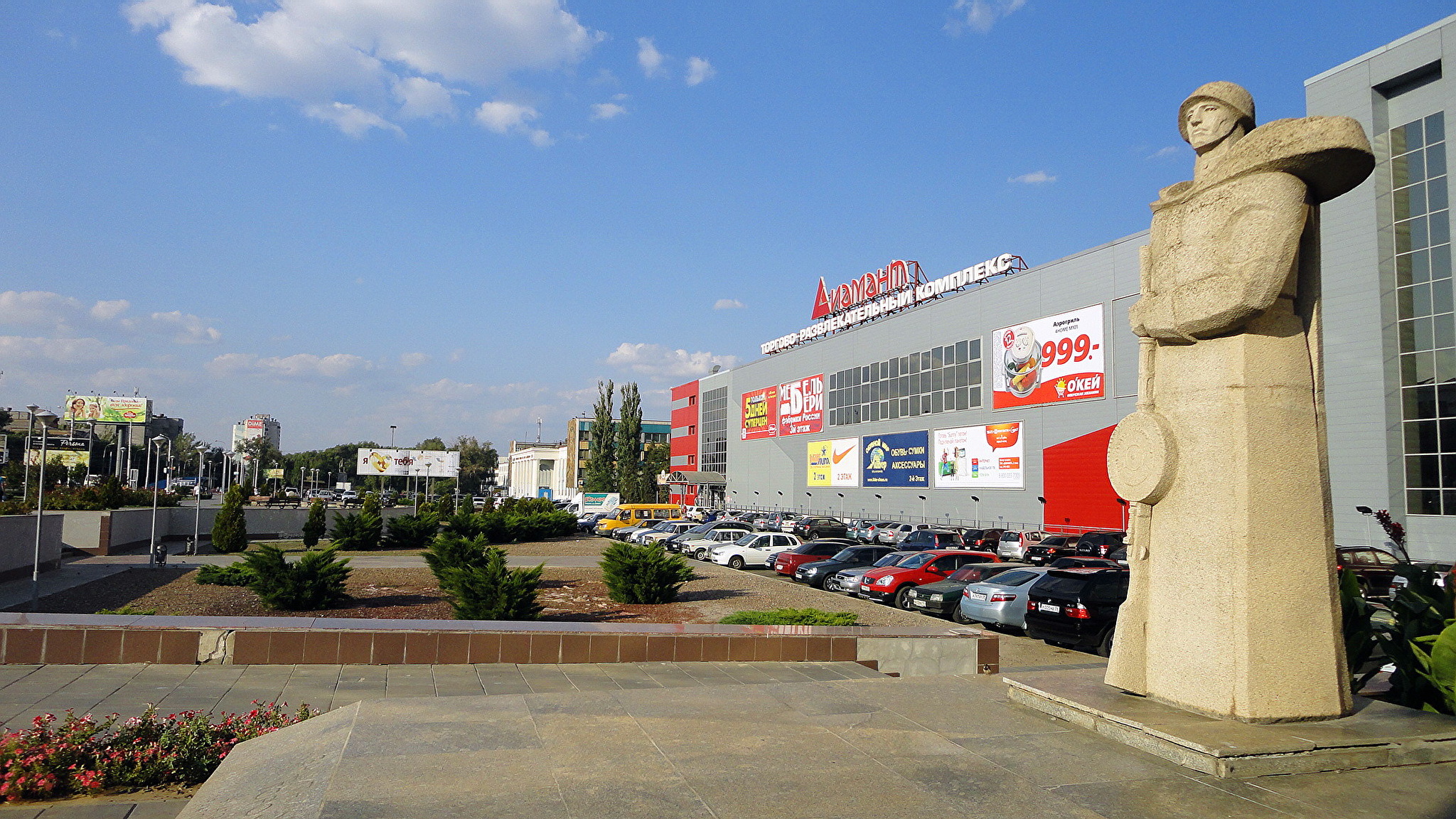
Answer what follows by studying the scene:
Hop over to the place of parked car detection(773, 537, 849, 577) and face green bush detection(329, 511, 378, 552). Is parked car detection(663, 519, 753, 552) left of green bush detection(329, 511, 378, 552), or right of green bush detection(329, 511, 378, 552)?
right

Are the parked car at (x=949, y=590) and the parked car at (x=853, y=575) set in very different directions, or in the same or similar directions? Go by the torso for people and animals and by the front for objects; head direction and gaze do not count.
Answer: same or similar directions

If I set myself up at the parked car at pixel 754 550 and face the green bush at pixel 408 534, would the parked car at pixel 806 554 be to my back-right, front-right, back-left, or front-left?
back-left

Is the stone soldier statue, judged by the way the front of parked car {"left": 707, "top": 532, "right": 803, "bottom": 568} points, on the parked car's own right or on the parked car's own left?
on the parked car's own left

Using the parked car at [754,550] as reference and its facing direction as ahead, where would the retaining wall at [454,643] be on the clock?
The retaining wall is roughly at 11 o'clock from the parked car.

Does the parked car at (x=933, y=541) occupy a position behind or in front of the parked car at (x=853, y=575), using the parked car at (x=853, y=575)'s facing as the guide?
behind

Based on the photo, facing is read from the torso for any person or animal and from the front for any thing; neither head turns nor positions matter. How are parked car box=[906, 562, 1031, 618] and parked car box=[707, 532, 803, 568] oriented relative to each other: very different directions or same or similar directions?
same or similar directions

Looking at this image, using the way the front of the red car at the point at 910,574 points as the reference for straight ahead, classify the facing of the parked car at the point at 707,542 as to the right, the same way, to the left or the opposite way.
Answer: the same way

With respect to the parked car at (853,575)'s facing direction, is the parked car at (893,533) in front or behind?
behind

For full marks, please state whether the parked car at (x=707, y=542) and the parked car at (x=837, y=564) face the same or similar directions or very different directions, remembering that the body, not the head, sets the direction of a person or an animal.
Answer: same or similar directions

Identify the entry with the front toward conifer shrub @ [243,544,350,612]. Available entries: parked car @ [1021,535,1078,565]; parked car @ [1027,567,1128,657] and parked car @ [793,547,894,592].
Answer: parked car @ [793,547,894,592]

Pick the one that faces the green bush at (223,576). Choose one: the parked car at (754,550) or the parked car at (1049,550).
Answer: the parked car at (754,550)

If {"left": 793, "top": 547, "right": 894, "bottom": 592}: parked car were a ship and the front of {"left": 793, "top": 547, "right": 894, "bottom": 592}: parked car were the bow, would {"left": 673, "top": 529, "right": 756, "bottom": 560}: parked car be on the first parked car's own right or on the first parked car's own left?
on the first parked car's own right

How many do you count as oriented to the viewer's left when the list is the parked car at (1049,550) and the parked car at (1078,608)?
0
